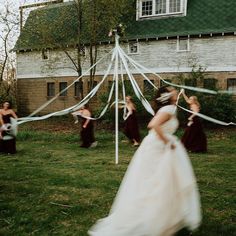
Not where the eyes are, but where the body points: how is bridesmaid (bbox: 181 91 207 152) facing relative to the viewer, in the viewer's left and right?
facing to the left of the viewer

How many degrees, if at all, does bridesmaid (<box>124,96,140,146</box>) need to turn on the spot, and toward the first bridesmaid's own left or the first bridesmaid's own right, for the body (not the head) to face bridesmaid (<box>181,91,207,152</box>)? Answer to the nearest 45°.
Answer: approximately 135° to the first bridesmaid's own left

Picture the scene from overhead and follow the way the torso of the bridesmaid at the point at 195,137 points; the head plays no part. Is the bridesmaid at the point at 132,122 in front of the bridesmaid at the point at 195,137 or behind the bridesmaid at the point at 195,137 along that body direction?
in front

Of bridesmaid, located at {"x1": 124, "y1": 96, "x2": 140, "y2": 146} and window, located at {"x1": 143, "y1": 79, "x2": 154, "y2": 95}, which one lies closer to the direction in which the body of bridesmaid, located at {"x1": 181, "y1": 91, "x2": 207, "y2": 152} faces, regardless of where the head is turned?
the bridesmaid

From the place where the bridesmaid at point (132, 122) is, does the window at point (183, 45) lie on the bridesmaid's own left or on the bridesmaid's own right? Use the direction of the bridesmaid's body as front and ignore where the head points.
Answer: on the bridesmaid's own right

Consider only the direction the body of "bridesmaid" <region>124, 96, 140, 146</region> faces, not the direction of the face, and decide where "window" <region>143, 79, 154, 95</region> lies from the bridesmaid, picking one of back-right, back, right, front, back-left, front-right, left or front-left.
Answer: right
